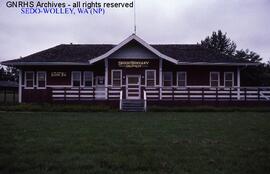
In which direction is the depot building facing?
toward the camera
